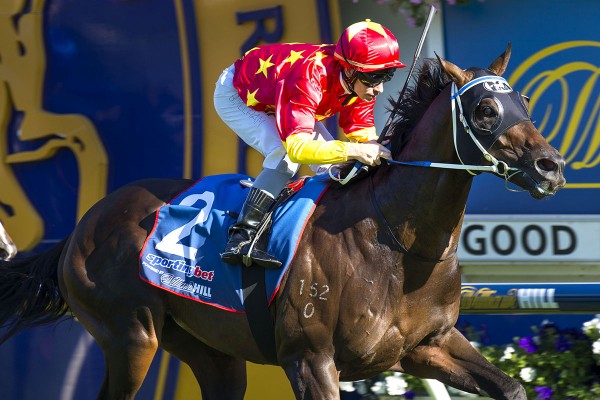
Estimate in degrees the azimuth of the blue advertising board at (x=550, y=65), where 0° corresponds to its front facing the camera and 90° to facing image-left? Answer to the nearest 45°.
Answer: approximately 0°

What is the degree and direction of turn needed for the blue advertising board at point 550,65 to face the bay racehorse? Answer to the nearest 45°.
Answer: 0° — it already faces it

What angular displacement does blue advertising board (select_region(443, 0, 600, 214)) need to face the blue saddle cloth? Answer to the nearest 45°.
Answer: approximately 45° to its right

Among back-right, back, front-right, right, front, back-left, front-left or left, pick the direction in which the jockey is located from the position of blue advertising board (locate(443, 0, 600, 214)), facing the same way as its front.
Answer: front-right
